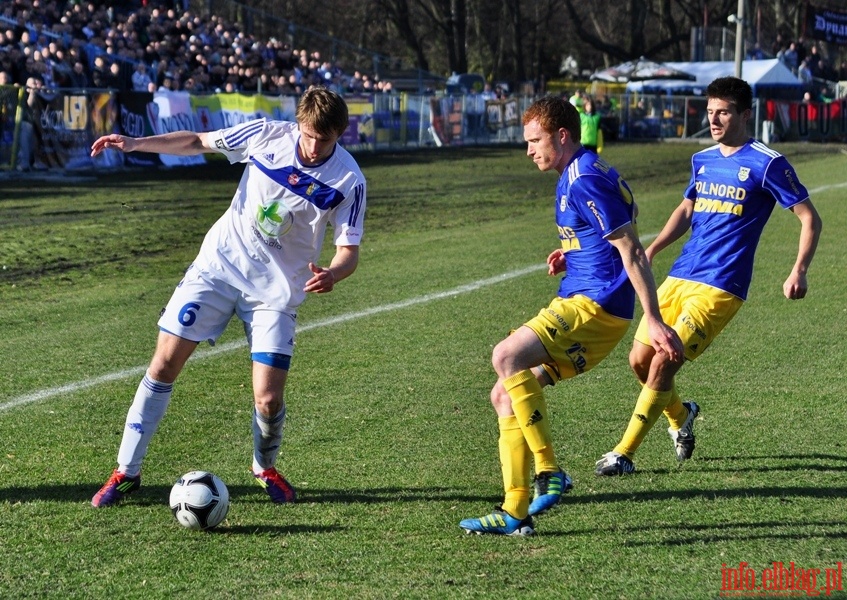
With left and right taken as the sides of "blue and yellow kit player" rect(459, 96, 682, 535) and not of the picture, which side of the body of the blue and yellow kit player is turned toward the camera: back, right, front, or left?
left

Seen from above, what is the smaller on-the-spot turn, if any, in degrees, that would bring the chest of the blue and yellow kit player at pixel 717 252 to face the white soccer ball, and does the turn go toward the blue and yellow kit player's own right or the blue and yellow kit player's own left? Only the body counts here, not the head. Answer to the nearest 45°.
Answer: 0° — they already face it

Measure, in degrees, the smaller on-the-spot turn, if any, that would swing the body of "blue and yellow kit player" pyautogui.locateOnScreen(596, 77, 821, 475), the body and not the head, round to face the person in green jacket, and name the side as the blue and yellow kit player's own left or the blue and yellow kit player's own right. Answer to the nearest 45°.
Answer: approximately 135° to the blue and yellow kit player's own right

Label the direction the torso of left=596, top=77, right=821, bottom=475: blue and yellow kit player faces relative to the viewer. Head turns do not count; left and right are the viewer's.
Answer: facing the viewer and to the left of the viewer

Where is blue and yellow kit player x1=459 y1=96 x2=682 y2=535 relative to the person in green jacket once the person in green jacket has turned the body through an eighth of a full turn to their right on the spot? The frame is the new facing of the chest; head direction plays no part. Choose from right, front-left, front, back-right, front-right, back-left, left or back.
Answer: front-left

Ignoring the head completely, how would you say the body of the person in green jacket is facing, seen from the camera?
toward the camera

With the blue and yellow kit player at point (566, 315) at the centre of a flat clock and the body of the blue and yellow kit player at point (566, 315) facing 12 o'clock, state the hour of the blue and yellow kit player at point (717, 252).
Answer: the blue and yellow kit player at point (717, 252) is roughly at 4 o'clock from the blue and yellow kit player at point (566, 315).

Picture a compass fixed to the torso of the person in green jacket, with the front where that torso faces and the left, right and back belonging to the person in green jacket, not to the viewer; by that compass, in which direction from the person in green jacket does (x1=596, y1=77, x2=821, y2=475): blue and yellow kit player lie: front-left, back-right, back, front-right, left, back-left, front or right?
front

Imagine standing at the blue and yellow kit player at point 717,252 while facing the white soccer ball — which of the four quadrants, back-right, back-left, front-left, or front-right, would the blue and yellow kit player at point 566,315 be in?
front-left

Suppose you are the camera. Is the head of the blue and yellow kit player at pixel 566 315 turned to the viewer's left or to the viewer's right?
to the viewer's left

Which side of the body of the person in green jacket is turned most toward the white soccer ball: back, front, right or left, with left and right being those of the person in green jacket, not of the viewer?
front

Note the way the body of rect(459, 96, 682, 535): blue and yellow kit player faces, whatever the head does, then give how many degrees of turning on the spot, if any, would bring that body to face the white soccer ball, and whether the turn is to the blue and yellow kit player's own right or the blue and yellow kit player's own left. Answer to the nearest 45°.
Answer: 0° — they already face it

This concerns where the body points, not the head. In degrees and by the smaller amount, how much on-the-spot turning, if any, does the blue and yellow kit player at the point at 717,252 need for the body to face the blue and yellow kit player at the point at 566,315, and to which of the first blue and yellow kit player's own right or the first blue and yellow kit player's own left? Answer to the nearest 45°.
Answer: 0° — they already face them
